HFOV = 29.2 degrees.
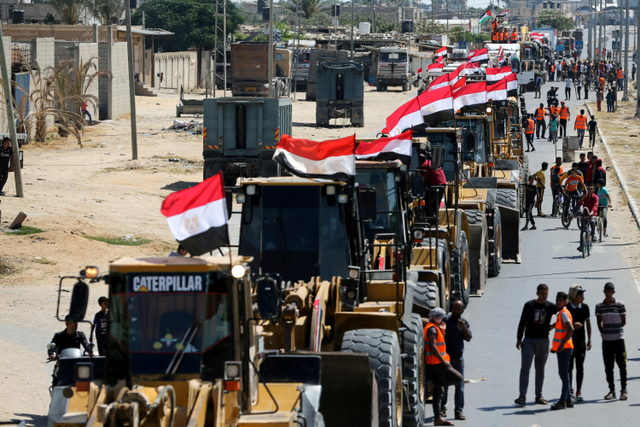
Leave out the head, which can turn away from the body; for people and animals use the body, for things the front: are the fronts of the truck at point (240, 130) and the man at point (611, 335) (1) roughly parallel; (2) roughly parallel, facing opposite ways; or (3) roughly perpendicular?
roughly parallel, facing opposite ways

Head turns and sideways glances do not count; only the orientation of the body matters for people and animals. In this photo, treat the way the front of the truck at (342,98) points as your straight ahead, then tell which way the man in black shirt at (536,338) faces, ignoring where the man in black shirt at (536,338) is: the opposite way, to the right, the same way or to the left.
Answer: the opposite way

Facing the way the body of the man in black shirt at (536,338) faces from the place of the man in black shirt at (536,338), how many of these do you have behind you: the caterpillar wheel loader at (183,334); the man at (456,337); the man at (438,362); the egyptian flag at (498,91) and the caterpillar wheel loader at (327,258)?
1

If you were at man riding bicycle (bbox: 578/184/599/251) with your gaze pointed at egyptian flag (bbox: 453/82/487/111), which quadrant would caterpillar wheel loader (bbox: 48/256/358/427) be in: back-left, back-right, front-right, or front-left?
back-left

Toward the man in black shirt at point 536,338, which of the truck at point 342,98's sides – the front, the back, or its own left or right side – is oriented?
back

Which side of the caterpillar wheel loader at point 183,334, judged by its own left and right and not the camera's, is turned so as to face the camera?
front

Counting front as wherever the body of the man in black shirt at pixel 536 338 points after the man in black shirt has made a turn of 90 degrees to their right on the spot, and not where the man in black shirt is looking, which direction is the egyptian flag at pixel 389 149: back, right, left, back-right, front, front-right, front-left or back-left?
front-right

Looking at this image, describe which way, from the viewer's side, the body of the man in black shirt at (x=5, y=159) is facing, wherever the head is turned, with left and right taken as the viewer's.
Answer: facing the viewer

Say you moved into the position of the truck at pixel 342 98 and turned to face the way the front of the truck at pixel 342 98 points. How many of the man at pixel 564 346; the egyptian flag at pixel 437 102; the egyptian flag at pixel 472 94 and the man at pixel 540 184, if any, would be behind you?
4

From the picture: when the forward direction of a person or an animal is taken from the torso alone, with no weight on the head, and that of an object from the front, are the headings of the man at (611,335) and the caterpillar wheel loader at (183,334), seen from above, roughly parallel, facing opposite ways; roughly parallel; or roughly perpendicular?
roughly parallel

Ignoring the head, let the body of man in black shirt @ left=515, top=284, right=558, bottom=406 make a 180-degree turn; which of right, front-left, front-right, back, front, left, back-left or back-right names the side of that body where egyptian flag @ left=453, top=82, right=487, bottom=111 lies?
front

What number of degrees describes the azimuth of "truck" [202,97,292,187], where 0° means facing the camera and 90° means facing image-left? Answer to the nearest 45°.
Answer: approximately 180°

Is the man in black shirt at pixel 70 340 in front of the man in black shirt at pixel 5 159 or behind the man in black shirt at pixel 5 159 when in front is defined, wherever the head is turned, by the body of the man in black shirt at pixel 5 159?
in front

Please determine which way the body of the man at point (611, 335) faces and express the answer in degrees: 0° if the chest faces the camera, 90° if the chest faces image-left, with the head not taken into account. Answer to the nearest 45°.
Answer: approximately 0°

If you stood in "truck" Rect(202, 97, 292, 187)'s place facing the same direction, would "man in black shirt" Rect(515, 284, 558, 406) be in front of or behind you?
behind

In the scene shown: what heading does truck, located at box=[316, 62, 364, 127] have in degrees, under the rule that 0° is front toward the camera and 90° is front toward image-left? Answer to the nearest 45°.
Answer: approximately 180°

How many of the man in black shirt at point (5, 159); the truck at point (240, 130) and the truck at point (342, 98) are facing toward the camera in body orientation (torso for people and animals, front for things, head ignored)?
1
